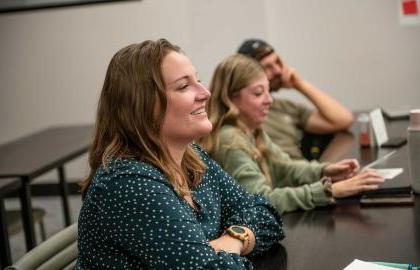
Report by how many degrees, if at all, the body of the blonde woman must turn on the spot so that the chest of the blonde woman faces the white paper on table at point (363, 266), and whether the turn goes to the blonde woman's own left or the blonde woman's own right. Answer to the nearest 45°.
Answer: approximately 90° to the blonde woman's own right

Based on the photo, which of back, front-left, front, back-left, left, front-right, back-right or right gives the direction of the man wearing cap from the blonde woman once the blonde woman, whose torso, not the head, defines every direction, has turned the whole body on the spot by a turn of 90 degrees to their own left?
front

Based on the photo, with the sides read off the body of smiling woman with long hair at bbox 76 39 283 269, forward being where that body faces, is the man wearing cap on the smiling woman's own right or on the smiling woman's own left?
on the smiling woman's own left

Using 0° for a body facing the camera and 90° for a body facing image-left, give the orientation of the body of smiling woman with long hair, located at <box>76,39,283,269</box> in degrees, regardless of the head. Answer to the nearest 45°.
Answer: approximately 315°

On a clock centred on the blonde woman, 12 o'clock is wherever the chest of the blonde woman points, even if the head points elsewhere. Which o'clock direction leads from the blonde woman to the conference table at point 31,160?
The conference table is roughly at 7 o'clock from the blonde woman.

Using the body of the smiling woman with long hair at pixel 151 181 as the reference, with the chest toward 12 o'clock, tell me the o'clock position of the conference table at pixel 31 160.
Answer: The conference table is roughly at 7 o'clock from the smiling woman with long hair.

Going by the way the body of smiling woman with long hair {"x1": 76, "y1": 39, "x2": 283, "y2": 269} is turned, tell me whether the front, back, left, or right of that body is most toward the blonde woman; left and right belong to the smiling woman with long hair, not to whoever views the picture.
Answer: left

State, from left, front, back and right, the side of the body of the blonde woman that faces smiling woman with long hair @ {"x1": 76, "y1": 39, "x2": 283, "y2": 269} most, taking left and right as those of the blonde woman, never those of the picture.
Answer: right

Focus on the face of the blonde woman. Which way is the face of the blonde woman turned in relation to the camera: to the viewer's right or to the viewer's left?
to the viewer's right

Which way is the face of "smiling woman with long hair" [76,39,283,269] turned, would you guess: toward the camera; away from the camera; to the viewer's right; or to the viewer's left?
to the viewer's right

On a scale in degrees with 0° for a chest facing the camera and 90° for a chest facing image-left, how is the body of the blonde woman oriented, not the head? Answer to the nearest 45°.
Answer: approximately 270°
